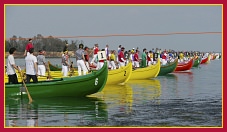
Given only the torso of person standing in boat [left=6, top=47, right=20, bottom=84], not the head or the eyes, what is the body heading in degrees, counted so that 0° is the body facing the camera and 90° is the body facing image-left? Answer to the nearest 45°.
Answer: approximately 270°

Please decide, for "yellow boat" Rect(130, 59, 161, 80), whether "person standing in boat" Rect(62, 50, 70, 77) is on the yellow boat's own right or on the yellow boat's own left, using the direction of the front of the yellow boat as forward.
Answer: on the yellow boat's own right

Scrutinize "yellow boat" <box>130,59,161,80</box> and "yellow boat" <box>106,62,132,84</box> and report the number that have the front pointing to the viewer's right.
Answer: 2

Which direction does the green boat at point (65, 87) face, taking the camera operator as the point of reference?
facing to the right of the viewer

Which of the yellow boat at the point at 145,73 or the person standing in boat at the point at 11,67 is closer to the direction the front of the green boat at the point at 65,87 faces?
the yellow boat

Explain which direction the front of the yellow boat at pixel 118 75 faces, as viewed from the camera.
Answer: facing to the right of the viewer

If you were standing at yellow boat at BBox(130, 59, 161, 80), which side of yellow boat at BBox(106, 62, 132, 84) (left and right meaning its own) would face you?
left
